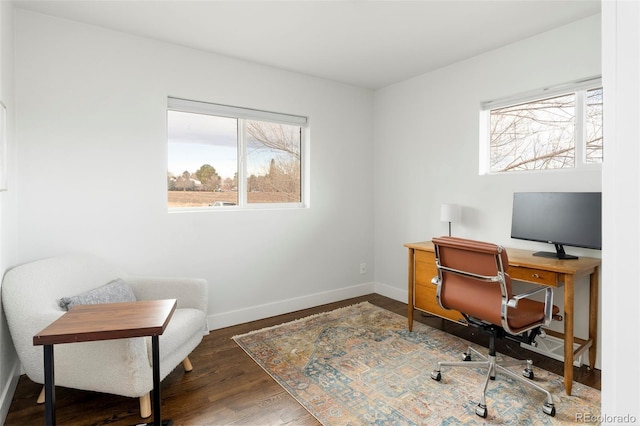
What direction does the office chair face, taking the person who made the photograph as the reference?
facing away from the viewer and to the right of the viewer

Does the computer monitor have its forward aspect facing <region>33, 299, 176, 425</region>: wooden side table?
yes

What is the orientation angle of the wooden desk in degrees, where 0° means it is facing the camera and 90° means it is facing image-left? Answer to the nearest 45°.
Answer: approximately 45°

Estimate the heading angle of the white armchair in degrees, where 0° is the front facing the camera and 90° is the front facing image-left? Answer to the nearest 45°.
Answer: approximately 315°

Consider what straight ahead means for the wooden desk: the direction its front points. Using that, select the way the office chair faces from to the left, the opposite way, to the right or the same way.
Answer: the opposite way

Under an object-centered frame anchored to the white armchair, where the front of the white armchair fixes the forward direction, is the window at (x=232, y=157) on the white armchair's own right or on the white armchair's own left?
on the white armchair's own left

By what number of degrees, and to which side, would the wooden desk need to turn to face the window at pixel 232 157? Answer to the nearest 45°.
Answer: approximately 45° to its right

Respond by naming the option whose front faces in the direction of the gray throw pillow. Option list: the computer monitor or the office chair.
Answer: the computer monitor

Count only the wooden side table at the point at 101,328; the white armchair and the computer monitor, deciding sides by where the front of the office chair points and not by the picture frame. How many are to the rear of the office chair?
2

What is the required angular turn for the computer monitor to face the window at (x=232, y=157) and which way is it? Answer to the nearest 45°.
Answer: approximately 45° to its right

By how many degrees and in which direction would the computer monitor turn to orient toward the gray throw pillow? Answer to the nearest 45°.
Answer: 0° — it already faces it

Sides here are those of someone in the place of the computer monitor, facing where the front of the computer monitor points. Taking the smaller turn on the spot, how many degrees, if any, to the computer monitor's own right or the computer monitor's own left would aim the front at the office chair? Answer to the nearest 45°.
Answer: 0° — it already faces it

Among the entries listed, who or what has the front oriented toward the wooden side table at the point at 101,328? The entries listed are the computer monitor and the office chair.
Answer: the computer monitor

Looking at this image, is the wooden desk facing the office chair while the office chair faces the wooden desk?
yes

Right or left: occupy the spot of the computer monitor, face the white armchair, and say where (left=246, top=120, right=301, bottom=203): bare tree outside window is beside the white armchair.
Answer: right
